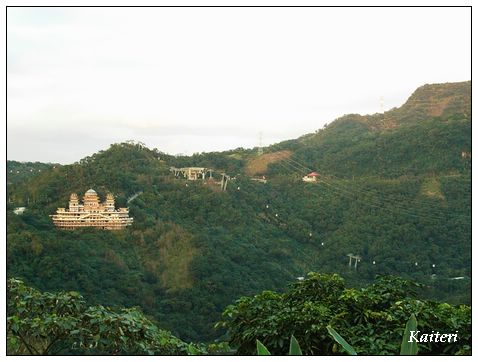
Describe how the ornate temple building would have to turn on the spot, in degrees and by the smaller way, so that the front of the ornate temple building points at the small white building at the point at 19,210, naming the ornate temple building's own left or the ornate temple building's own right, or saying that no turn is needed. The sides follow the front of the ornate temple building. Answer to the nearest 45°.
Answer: approximately 90° to the ornate temple building's own right

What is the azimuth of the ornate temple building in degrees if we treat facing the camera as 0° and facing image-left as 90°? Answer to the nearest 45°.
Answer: approximately 0°

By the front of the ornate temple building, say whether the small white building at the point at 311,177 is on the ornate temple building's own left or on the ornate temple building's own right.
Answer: on the ornate temple building's own left
